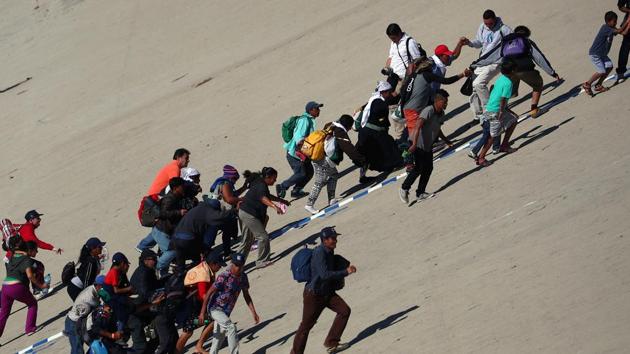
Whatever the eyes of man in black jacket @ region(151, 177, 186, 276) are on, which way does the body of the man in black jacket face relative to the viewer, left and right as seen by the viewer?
facing to the right of the viewer

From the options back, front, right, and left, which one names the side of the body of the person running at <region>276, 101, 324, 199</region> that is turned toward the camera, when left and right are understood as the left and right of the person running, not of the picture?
right

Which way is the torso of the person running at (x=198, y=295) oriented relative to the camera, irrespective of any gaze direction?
to the viewer's right

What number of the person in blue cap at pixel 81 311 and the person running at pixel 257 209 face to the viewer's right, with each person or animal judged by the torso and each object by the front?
2

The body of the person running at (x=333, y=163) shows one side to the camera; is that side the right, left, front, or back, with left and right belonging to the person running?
right

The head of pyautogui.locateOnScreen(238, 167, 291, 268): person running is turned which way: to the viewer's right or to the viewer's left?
to the viewer's right

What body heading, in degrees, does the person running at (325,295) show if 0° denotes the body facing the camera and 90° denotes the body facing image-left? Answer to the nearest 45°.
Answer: approximately 270°

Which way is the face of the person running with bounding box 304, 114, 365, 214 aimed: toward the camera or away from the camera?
away from the camera

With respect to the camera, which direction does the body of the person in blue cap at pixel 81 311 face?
to the viewer's right

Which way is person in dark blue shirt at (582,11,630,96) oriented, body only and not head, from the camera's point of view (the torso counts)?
to the viewer's right

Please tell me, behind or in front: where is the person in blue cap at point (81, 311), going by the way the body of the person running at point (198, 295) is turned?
behind

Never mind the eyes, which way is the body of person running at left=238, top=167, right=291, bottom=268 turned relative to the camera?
to the viewer's right
